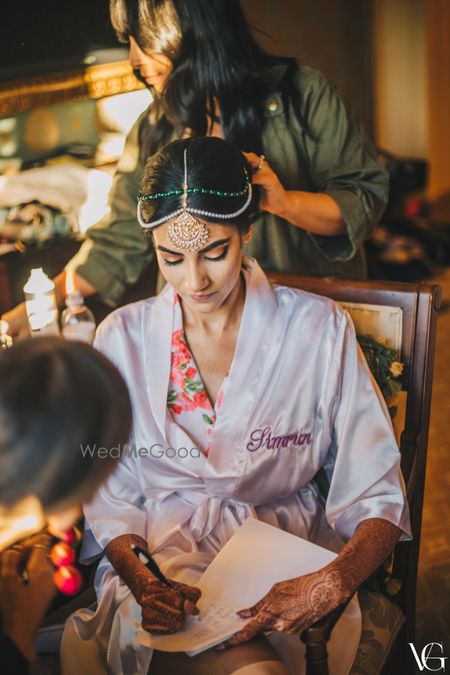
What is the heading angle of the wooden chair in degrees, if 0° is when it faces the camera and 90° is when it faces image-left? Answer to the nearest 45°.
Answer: approximately 45°

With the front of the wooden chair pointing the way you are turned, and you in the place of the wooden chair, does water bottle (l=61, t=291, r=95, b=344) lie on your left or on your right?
on your right

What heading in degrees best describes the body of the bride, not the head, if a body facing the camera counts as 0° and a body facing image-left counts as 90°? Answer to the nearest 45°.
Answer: approximately 0°

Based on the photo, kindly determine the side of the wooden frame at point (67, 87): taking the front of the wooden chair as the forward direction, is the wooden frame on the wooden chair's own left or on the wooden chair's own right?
on the wooden chair's own right
